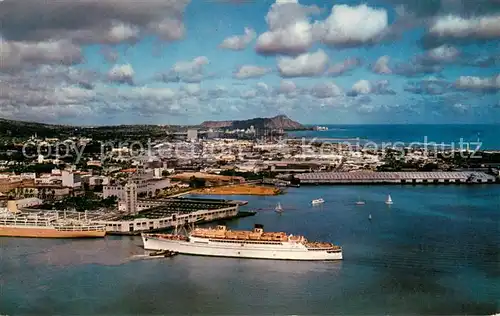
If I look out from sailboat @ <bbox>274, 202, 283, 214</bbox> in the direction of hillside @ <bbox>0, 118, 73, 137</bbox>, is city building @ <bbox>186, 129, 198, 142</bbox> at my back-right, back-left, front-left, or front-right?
front-right

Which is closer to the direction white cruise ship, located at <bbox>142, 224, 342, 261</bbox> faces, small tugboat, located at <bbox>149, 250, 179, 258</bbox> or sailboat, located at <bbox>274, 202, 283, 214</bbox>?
the small tugboat

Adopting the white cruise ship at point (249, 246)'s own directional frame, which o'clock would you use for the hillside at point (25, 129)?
The hillside is roughly at 2 o'clock from the white cruise ship.

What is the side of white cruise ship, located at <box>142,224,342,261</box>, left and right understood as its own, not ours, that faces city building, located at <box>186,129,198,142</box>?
right

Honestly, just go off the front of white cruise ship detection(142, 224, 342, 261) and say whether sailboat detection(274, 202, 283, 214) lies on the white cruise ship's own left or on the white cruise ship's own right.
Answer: on the white cruise ship's own right

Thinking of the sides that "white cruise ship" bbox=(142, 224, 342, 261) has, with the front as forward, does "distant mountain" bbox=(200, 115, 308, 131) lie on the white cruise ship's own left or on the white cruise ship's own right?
on the white cruise ship's own right

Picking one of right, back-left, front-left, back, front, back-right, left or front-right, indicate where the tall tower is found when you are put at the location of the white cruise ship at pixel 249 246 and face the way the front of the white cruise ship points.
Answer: front-right

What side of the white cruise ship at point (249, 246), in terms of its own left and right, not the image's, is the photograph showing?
left

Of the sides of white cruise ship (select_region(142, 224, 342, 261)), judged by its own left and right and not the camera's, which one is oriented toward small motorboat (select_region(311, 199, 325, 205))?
right
